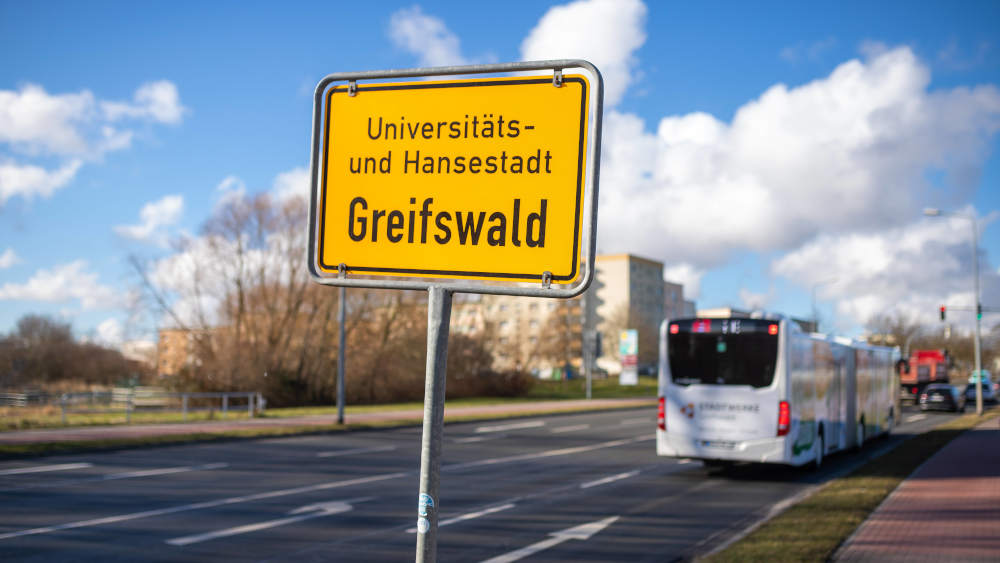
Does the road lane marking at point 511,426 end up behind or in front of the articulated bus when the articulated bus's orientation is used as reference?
in front

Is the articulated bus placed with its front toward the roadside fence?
no

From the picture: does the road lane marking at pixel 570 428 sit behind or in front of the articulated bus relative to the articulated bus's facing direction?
in front

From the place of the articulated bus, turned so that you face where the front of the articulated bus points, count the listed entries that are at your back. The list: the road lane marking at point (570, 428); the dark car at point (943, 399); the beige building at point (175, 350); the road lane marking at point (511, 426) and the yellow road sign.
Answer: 1

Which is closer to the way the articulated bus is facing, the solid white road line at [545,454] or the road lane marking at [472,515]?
the solid white road line

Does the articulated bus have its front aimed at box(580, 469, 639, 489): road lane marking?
no

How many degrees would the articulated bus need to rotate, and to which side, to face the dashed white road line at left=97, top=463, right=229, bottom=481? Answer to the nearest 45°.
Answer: approximately 90° to its left

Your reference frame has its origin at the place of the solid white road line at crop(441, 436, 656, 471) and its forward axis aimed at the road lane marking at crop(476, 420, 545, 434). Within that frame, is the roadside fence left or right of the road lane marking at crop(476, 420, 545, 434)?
left

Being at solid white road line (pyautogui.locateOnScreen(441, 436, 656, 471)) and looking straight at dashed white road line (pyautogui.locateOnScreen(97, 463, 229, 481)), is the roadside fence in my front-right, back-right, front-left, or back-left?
front-right

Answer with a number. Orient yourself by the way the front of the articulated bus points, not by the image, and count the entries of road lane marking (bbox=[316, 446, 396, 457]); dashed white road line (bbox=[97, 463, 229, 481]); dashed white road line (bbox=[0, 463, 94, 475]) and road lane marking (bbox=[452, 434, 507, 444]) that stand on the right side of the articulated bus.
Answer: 0

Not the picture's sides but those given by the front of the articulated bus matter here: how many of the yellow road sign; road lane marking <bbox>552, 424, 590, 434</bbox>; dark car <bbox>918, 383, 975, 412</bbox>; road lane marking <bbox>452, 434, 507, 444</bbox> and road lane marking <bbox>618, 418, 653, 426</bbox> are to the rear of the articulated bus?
1

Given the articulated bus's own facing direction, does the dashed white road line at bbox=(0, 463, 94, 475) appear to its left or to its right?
on its left

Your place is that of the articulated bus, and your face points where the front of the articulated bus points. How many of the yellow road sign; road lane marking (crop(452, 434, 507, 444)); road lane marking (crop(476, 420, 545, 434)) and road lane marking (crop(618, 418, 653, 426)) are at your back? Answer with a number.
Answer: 1

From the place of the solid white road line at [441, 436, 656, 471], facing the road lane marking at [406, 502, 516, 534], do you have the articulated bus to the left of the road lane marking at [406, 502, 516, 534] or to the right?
left

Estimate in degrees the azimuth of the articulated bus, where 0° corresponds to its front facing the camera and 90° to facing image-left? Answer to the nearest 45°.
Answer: approximately 180°

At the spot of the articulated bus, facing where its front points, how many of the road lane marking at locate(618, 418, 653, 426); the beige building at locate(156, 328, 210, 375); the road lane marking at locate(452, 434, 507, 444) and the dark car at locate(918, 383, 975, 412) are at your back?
0

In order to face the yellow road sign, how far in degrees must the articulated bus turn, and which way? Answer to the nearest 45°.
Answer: approximately 180°

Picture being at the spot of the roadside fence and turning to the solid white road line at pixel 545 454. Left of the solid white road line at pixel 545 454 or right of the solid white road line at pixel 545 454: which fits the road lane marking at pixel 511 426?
left

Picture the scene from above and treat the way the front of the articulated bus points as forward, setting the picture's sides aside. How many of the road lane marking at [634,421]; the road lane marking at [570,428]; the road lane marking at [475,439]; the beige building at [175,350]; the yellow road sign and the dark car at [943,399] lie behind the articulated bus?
1

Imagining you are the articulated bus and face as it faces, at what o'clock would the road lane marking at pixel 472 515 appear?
The road lane marking is roughly at 7 o'clock from the articulated bus.
